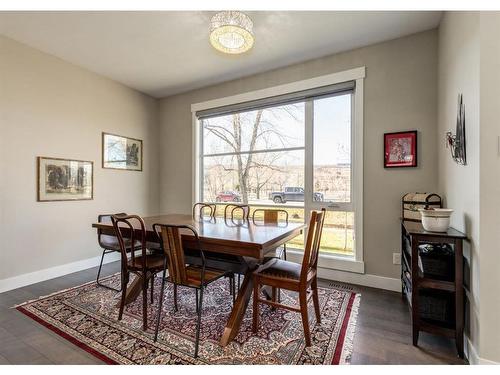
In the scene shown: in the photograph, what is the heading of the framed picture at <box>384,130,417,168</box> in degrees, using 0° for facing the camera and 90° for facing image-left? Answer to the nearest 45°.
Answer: approximately 0°

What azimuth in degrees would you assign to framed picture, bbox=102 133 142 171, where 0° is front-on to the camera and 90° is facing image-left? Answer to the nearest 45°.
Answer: approximately 315°

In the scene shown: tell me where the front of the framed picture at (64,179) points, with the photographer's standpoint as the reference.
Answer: facing the viewer and to the right of the viewer

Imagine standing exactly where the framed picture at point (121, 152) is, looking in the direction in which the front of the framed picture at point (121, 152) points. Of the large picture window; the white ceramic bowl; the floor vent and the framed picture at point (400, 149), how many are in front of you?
4

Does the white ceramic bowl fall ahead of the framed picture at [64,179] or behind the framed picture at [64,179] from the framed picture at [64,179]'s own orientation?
ahead

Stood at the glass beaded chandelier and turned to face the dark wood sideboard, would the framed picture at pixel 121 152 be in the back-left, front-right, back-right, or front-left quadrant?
back-left

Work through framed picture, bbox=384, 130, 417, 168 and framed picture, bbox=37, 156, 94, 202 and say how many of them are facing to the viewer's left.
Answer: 0

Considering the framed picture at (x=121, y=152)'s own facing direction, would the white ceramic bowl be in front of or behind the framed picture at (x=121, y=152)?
in front

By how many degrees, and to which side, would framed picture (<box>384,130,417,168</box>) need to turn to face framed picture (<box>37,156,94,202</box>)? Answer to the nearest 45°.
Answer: approximately 45° to its right

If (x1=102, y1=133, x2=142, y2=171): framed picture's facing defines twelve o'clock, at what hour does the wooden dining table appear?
The wooden dining table is roughly at 1 o'clock from the framed picture.

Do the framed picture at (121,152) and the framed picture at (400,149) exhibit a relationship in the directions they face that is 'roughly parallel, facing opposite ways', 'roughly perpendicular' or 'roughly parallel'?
roughly perpendicular

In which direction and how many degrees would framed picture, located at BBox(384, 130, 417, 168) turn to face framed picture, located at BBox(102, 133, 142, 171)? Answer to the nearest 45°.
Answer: approximately 90° to its right
